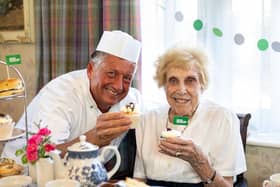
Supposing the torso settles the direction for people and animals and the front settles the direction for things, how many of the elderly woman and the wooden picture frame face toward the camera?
2

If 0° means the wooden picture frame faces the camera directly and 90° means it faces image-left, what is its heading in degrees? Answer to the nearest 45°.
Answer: approximately 0°

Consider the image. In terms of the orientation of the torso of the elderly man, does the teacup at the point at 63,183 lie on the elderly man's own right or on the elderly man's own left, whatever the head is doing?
on the elderly man's own right

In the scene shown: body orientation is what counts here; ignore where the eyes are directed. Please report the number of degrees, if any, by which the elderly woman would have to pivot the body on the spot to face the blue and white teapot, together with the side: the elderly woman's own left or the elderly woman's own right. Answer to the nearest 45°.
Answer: approximately 45° to the elderly woman's own right

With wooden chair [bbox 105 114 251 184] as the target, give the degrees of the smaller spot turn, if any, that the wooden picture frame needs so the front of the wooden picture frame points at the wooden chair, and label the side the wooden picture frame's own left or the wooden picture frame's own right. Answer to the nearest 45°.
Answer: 0° — it already faces it

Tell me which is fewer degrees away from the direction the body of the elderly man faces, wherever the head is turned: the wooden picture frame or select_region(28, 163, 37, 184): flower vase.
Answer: the flower vase

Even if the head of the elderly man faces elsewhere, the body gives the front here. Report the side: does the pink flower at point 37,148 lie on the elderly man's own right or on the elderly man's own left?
on the elderly man's own right

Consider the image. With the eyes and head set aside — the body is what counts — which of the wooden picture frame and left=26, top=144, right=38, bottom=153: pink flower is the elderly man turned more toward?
the pink flower

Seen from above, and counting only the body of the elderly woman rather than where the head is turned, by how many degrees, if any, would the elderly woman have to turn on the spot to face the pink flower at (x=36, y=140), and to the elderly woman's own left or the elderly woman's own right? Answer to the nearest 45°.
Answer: approximately 45° to the elderly woman's own right

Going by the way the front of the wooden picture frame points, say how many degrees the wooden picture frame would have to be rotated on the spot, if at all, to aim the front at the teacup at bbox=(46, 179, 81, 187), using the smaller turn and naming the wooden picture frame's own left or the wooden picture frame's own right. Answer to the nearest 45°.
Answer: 0° — it already faces it
